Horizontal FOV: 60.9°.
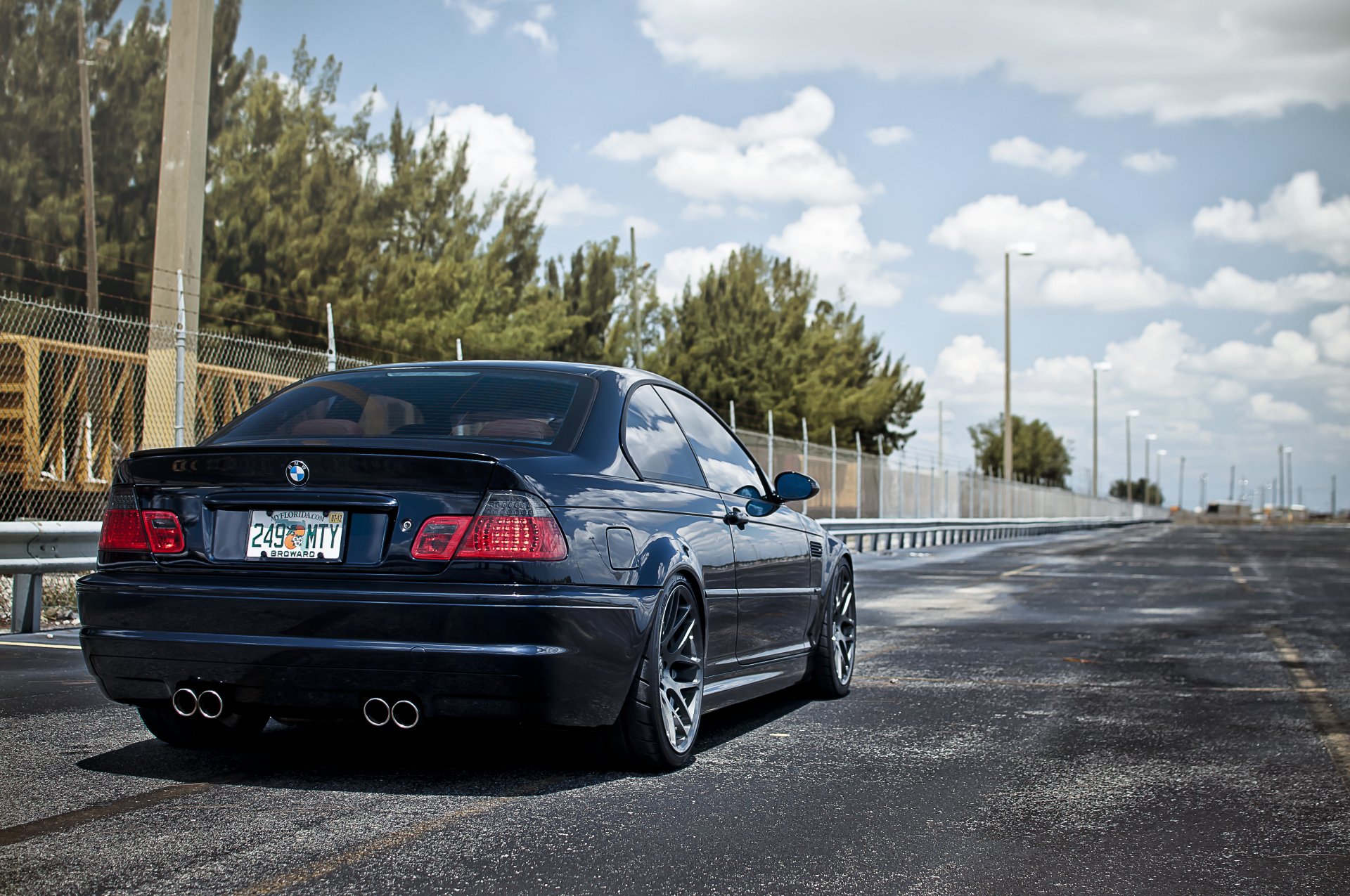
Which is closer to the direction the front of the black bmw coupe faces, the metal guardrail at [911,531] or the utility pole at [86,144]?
the metal guardrail

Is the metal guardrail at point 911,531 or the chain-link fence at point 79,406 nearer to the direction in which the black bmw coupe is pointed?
the metal guardrail

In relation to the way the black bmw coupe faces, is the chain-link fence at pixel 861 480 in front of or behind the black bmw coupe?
in front

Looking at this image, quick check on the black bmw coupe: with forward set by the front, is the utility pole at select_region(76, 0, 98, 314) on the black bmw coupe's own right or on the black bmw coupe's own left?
on the black bmw coupe's own left

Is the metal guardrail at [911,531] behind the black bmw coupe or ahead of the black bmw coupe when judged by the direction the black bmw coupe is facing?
ahead

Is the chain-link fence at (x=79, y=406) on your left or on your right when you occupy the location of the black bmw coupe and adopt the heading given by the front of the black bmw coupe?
on your left

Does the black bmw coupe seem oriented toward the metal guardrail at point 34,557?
no

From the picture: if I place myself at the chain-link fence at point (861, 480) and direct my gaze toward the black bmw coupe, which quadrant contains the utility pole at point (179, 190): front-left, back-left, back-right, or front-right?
front-right

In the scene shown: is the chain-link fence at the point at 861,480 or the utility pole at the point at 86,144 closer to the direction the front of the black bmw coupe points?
the chain-link fence

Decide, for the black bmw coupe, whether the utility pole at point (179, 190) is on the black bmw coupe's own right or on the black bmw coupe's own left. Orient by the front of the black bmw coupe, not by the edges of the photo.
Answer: on the black bmw coupe's own left

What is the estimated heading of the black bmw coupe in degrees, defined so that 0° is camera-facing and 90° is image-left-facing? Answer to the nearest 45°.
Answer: approximately 225°
